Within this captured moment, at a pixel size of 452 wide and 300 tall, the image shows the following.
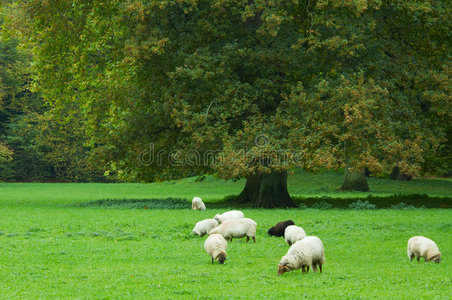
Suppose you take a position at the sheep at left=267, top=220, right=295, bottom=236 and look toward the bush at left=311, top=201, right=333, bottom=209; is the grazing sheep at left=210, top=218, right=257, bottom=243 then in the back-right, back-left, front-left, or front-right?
back-left

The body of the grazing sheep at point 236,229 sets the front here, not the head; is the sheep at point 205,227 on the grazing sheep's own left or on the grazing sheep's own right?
on the grazing sheep's own right

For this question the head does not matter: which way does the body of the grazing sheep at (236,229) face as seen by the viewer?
to the viewer's left

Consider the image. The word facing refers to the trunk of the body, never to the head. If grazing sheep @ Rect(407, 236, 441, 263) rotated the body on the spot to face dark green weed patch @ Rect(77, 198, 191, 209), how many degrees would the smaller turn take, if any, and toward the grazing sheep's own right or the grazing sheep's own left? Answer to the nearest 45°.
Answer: approximately 135° to the grazing sheep's own left

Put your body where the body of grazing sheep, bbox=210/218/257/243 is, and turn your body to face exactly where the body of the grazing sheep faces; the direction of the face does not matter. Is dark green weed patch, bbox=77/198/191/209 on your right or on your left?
on your right

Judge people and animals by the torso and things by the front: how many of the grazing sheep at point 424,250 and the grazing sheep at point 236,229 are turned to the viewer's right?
1

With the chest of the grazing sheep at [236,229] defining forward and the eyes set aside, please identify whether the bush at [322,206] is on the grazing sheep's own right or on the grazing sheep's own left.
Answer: on the grazing sheep's own right

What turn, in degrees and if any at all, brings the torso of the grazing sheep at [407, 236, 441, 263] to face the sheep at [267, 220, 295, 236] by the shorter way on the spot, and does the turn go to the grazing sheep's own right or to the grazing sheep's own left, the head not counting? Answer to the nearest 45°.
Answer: approximately 135° to the grazing sheep's own left

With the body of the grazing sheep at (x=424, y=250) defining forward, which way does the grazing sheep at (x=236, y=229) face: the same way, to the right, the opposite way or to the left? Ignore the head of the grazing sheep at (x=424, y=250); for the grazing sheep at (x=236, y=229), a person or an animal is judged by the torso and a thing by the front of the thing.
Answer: the opposite way

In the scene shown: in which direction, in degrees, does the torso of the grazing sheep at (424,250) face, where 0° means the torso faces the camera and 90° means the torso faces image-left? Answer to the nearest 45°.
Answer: approximately 270°

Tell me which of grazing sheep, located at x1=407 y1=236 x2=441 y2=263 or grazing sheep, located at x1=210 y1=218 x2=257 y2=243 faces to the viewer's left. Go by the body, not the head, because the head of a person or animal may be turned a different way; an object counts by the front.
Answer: grazing sheep, located at x1=210 y1=218 x2=257 y2=243

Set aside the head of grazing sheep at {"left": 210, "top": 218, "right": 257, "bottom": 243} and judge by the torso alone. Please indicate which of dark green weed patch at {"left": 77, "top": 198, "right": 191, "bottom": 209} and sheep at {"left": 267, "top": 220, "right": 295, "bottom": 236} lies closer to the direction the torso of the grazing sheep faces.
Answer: the dark green weed patch

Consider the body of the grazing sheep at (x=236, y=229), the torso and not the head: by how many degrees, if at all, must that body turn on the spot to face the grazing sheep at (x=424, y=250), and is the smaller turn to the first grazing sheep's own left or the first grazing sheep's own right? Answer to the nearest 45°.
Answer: approximately 135° to the first grazing sheep's own left

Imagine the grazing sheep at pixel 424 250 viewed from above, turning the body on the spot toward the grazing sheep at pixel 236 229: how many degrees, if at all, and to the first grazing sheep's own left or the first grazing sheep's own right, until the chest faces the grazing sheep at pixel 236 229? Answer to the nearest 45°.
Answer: approximately 180°

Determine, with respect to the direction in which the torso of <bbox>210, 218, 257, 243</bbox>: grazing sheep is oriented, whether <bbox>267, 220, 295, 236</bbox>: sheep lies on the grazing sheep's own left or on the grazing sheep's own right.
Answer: on the grazing sheep's own right

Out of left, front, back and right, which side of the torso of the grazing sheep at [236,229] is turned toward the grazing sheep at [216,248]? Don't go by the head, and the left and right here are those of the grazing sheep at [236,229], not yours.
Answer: left
